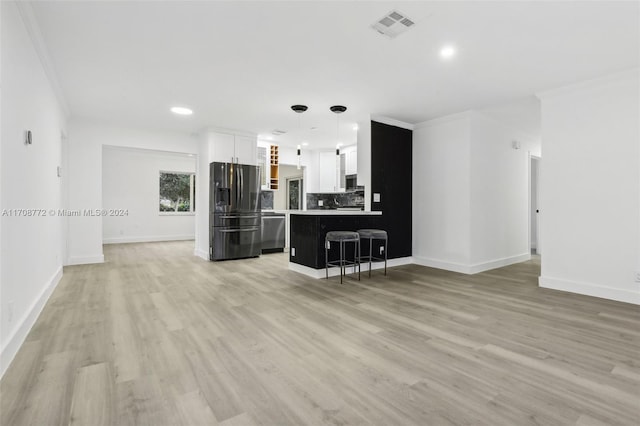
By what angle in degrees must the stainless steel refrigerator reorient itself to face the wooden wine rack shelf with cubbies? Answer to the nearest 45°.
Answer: approximately 135° to its left

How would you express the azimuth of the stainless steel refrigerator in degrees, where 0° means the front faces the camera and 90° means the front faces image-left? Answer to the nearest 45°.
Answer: approximately 0°

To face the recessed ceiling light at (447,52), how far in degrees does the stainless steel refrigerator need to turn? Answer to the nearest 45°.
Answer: approximately 45° to its left

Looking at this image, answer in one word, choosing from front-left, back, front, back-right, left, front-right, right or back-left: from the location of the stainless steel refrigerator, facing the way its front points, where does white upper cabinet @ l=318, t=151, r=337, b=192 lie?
back-left

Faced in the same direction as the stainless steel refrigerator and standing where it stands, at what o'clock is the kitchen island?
The kitchen island is roughly at 11 o'clock from the stainless steel refrigerator.

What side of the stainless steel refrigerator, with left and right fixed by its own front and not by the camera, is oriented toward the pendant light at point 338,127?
left

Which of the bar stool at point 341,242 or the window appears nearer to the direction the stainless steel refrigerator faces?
the bar stool

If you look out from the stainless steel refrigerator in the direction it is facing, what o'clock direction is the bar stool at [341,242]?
The bar stool is roughly at 11 o'clock from the stainless steel refrigerator.

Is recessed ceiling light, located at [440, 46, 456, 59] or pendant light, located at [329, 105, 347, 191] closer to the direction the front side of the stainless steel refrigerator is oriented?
the recessed ceiling light
